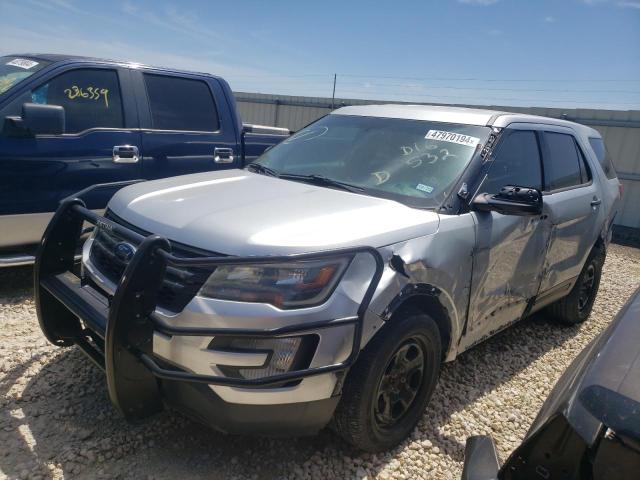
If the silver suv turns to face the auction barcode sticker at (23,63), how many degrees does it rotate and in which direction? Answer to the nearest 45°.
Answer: approximately 90° to its right

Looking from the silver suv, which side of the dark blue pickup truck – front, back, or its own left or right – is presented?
left

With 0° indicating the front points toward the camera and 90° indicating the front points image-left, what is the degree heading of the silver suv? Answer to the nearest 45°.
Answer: approximately 45°

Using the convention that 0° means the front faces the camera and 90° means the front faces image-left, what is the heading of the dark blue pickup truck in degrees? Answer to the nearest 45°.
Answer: approximately 45°

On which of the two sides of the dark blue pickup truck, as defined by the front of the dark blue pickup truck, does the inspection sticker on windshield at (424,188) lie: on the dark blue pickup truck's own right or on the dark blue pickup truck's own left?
on the dark blue pickup truck's own left
